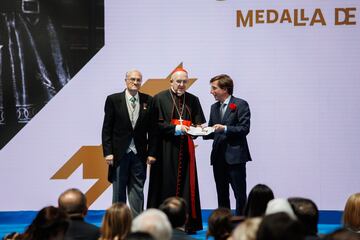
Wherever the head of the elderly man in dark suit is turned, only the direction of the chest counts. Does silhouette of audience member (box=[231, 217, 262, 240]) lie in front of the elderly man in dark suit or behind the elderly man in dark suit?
in front

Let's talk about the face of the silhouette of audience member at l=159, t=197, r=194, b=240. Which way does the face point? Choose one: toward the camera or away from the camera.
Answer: away from the camera

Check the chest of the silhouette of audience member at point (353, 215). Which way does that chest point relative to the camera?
away from the camera

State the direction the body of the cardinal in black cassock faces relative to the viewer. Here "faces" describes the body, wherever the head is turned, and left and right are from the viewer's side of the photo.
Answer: facing the viewer

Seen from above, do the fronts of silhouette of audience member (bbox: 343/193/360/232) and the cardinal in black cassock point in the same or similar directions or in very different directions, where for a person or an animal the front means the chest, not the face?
very different directions

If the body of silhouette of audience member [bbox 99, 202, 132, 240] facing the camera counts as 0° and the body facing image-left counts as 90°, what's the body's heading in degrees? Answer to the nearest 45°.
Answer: approximately 180°

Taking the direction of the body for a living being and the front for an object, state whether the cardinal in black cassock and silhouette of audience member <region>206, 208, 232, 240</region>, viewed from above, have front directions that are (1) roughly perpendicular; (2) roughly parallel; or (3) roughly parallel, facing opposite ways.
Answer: roughly parallel, facing opposite ways

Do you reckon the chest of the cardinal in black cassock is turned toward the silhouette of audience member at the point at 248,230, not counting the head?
yes

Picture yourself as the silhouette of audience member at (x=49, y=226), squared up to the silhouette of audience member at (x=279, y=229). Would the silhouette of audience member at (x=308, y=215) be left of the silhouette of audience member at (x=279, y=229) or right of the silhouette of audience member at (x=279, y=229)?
left

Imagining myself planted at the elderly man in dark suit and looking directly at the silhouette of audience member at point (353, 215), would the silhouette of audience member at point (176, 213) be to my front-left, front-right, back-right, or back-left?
front-right

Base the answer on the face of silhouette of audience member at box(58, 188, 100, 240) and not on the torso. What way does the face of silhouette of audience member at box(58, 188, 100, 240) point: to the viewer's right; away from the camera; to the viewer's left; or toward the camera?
away from the camera

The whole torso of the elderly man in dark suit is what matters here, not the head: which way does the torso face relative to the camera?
toward the camera

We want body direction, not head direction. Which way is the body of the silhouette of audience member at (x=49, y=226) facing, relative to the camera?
away from the camera

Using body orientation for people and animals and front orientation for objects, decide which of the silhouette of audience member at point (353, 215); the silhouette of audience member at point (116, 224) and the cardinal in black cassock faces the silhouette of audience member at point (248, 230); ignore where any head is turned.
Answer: the cardinal in black cassock

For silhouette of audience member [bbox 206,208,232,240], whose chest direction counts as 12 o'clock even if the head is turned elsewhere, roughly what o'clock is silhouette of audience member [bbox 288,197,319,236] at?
silhouette of audience member [bbox 288,197,319,236] is roughly at 3 o'clock from silhouette of audience member [bbox 206,208,232,240].

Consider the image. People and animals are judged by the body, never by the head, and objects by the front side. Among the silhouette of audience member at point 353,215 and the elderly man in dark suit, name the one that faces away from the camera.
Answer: the silhouette of audience member

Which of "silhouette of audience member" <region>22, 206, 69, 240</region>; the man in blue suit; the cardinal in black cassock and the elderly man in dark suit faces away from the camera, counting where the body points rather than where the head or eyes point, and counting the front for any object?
the silhouette of audience member

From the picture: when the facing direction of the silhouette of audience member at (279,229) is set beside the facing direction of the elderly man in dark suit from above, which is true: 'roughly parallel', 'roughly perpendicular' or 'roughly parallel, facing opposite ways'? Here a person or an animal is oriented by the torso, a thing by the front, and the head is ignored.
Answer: roughly parallel, facing opposite ways

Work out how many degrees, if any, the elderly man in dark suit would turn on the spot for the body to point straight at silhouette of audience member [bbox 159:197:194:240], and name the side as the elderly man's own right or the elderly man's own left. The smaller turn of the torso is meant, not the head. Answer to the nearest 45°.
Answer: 0° — they already face them

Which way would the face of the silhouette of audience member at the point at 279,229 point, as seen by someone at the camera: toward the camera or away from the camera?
away from the camera

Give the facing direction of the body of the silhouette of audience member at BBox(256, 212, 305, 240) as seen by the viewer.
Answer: away from the camera

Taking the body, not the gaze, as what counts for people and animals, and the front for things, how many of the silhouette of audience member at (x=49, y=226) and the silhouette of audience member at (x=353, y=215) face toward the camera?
0
